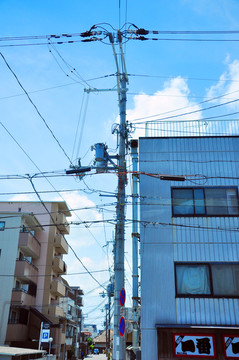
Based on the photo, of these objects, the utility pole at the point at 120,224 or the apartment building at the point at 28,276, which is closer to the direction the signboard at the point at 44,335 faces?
the utility pole

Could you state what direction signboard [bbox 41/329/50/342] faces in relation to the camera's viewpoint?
facing the viewer

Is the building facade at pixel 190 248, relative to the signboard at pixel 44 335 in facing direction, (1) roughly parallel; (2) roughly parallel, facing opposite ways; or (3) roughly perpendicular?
roughly parallel

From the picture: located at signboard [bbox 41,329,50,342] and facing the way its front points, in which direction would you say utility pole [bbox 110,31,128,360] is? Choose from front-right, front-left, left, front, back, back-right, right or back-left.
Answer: front

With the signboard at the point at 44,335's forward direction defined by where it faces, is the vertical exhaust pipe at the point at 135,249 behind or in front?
in front

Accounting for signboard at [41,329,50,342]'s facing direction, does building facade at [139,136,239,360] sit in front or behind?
in front

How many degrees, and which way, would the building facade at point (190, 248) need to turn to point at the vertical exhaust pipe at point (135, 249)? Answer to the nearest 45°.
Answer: approximately 135° to its right

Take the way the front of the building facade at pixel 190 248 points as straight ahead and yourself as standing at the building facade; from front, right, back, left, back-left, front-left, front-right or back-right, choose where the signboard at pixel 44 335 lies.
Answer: back-right

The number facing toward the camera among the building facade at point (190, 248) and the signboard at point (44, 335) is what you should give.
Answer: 2

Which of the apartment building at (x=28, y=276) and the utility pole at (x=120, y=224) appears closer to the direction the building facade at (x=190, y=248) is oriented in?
the utility pole
